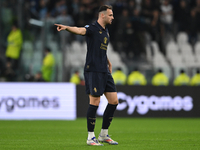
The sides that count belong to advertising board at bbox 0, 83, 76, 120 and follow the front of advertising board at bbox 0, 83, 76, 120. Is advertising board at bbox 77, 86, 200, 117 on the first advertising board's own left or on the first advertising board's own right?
on the first advertising board's own left

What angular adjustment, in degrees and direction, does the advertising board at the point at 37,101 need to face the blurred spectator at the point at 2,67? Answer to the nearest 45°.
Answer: approximately 135° to its right

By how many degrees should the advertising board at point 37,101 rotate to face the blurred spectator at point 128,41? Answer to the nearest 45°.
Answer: approximately 135° to its left

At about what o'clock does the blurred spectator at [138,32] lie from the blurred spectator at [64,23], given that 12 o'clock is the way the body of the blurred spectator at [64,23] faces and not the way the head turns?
the blurred spectator at [138,32] is roughly at 8 o'clock from the blurred spectator at [64,23].

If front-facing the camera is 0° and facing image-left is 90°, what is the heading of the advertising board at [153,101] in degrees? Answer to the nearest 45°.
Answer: approximately 0°

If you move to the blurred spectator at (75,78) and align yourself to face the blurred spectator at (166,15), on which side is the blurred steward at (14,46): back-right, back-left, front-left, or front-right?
back-left

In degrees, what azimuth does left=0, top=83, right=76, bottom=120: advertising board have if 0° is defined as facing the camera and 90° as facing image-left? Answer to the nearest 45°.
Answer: approximately 0°

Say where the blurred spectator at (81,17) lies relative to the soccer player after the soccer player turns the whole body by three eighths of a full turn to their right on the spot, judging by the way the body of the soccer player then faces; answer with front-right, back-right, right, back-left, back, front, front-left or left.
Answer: right

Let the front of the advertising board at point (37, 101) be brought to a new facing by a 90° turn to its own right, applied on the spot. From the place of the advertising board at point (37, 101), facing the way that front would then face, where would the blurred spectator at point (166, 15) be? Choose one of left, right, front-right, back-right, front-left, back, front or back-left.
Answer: back-right

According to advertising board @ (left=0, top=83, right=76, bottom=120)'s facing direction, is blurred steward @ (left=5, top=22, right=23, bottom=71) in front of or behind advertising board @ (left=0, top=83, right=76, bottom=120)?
behind

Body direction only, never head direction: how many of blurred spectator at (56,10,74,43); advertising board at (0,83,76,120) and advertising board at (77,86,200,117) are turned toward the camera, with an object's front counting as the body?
3
